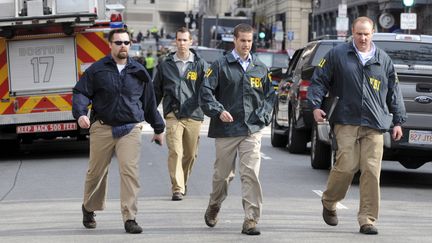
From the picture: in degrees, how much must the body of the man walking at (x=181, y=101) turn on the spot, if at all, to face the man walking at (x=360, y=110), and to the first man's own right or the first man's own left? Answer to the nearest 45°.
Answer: approximately 45° to the first man's own left

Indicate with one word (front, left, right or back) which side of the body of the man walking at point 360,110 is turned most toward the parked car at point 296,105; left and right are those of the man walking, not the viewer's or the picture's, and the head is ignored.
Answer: back
